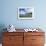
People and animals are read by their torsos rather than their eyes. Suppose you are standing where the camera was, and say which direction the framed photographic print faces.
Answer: facing the viewer
